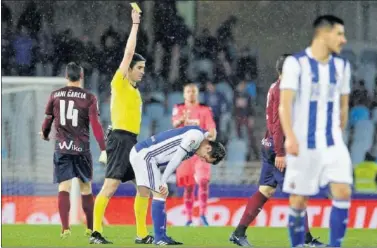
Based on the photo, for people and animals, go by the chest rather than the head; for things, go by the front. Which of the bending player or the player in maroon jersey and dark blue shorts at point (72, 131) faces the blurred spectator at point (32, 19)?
the player in maroon jersey and dark blue shorts

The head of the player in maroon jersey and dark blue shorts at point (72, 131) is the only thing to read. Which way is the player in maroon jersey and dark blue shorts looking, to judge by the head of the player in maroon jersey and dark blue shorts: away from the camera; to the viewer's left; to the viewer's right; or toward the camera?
away from the camera

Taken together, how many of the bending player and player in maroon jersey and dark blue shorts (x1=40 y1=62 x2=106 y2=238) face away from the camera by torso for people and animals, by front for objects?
1

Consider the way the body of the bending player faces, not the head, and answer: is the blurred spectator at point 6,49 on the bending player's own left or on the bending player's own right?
on the bending player's own left

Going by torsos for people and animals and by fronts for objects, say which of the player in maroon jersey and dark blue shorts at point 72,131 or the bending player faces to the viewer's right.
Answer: the bending player

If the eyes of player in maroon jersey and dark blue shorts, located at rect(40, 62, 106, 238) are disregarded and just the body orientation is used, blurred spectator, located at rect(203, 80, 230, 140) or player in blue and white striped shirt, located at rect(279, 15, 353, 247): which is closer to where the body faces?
the blurred spectator

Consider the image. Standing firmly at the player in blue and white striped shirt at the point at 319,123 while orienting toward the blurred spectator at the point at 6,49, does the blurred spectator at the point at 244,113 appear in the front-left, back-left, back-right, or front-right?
front-right

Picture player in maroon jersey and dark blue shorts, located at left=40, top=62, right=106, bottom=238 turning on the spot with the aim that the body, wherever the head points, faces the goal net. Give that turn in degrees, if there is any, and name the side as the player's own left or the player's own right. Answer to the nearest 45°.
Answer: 0° — they already face it

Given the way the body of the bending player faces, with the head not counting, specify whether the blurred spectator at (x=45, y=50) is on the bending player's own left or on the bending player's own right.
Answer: on the bending player's own left

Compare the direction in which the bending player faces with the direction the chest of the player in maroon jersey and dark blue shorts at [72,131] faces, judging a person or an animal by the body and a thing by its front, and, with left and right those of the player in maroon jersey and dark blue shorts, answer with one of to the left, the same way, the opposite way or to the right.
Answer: to the right

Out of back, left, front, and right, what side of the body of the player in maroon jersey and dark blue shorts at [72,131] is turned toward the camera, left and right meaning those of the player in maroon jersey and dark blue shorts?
back

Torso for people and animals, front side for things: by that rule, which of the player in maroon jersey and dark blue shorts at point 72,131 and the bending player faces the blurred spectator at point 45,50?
the player in maroon jersey and dark blue shorts

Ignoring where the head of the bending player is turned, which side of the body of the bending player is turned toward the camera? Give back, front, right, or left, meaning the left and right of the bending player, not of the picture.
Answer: right
